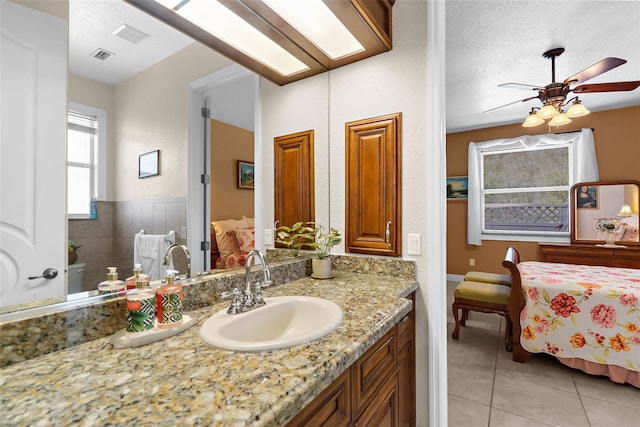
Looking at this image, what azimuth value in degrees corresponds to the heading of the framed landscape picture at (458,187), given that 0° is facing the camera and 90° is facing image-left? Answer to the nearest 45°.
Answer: approximately 0°

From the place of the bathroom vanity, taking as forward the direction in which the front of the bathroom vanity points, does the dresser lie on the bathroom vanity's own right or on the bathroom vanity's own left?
on the bathroom vanity's own left

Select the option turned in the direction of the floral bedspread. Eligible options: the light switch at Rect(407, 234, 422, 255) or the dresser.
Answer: the dresser
